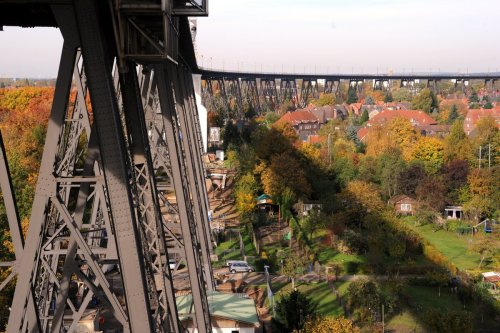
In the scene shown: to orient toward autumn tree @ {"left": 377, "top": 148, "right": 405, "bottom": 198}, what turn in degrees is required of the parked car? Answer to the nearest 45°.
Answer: approximately 45° to its left

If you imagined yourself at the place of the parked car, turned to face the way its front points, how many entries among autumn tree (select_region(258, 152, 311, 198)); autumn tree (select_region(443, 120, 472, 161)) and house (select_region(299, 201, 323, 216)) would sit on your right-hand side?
0

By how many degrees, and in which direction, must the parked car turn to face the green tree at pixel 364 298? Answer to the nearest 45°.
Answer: approximately 45° to its right

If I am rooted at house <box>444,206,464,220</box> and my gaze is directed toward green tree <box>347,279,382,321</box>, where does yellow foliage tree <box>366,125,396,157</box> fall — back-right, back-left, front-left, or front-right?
back-right

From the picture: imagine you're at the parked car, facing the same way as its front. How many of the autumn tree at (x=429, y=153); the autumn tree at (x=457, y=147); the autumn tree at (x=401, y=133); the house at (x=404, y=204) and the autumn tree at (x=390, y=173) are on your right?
0

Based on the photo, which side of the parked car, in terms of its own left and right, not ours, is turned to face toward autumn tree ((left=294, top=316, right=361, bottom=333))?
right

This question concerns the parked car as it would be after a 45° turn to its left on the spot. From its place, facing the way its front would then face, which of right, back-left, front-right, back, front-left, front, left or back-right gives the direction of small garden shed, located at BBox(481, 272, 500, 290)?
front-right

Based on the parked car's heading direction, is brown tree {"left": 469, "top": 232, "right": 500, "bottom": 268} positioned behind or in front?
in front

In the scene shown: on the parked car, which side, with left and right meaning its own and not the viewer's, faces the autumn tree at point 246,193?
left

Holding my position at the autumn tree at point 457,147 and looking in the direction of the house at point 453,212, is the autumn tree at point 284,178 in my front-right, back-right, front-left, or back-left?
front-right

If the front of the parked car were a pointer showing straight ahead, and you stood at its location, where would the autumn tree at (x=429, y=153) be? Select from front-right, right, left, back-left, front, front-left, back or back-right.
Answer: front-left

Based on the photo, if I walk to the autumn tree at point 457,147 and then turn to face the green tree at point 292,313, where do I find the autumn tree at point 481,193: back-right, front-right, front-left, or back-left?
front-left

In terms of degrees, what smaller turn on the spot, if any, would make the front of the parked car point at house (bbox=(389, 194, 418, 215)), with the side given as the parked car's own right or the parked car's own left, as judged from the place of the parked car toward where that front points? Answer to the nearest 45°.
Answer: approximately 45° to the parked car's own left

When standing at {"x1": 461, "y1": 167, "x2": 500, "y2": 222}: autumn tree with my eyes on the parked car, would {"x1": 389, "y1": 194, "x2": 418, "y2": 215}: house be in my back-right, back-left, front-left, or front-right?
front-right

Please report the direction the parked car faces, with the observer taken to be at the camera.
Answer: facing to the right of the viewer

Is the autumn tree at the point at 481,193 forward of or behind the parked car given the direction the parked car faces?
forward

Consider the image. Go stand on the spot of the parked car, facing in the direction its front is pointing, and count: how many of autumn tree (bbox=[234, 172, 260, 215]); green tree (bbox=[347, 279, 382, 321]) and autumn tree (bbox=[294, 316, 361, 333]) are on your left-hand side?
1

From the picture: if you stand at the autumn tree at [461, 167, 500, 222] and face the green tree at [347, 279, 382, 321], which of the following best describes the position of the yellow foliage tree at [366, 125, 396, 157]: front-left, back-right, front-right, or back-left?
back-right
